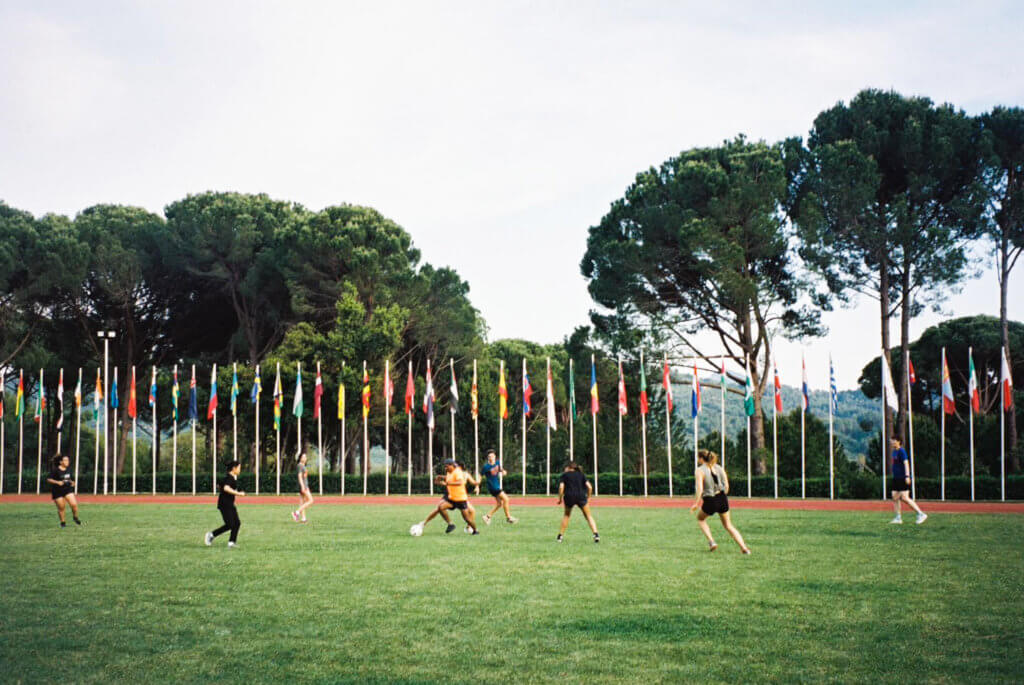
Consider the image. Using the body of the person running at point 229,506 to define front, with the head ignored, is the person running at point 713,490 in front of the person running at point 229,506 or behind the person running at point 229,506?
in front

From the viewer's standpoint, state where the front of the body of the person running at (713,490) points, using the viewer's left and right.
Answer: facing away from the viewer and to the left of the viewer

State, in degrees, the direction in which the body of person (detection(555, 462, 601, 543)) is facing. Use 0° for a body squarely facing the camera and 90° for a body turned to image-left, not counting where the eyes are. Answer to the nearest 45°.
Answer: approximately 180°

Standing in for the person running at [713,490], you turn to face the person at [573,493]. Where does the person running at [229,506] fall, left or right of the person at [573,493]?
left

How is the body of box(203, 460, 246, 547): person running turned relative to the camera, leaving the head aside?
to the viewer's right

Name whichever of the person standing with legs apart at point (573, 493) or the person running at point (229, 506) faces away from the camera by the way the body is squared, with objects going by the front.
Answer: the person standing with legs apart at point (573, 493)

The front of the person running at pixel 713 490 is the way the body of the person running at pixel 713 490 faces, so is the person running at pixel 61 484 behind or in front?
in front

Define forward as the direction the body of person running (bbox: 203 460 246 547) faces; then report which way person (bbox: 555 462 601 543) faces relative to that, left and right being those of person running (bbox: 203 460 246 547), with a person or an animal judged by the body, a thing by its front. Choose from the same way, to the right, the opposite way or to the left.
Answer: to the left

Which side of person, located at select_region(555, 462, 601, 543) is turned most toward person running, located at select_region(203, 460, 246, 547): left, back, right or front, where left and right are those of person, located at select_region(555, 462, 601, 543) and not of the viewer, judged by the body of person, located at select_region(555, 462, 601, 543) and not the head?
left

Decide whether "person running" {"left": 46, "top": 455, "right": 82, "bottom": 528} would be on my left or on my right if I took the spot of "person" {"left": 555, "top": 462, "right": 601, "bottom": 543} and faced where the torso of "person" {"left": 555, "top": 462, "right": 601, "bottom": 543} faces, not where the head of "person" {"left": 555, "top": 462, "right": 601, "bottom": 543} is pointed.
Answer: on my left
